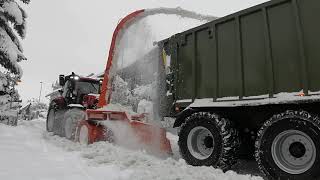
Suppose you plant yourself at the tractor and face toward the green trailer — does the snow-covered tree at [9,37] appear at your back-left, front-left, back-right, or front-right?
back-right

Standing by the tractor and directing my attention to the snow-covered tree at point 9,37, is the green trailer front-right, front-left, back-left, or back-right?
back-left

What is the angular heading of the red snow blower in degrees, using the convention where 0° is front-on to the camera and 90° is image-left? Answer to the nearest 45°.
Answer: approximately 315°

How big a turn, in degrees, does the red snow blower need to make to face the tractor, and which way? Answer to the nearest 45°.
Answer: approximately 180°

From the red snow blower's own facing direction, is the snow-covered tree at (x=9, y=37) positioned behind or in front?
behind
